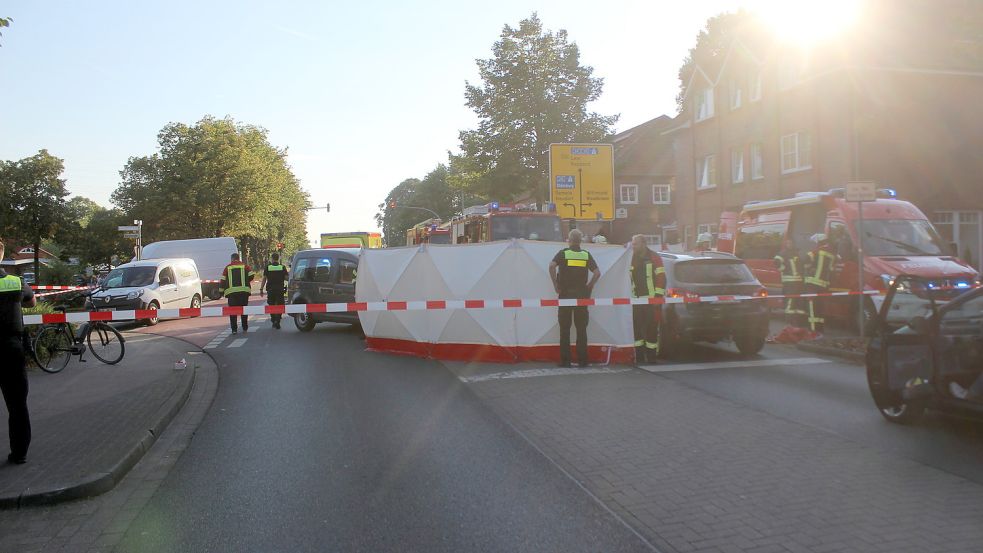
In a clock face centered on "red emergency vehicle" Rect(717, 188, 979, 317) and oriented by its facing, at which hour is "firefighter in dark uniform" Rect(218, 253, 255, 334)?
The firefighter in dark uniform is roughly at 4 o'clock from the red emergency vehicle.

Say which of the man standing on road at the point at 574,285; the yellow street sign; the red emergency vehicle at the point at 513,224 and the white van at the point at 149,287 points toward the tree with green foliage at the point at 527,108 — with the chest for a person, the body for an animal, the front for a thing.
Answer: the man standing on road

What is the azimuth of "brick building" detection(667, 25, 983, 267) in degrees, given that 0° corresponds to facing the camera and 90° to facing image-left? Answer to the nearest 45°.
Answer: approximately 45°

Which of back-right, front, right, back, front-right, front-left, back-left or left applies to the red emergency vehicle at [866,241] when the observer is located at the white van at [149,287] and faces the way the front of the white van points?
left

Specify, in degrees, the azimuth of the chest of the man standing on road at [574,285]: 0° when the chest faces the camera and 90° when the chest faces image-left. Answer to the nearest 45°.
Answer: approximately 180°

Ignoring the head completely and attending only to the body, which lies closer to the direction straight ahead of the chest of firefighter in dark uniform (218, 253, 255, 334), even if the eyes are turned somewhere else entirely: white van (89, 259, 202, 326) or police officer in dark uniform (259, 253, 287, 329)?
the white van

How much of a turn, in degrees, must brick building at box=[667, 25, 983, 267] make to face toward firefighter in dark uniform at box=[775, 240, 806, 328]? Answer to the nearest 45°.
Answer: approximately 45° to its left
